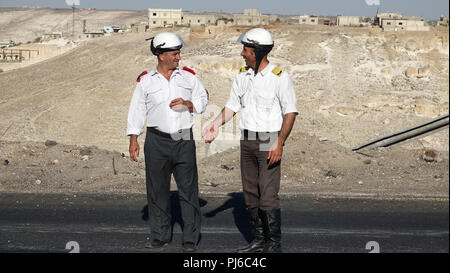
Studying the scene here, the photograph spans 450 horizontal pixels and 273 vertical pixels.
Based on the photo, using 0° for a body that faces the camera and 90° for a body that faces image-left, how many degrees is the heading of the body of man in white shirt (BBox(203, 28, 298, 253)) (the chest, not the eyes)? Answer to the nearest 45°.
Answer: approximately 45°

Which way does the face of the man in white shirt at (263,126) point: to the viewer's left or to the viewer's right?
to the viewer's left

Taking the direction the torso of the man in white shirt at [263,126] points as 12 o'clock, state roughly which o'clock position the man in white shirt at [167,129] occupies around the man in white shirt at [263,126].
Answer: the man in white shirt at [167,129] is roughly at 2 o'clock from the man in white shirt at [263,126].
